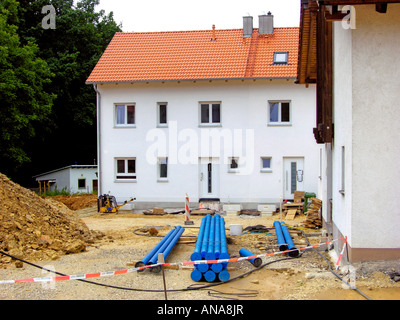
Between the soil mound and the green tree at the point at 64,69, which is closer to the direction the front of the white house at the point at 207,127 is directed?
the soil mound

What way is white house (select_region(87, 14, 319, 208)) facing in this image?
toward the camera

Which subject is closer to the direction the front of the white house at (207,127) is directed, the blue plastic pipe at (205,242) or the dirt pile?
the blue plastic pipe

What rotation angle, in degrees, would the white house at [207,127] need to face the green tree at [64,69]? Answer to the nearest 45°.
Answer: approximately 135° to its right

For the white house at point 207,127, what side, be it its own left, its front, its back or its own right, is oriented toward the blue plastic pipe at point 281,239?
front

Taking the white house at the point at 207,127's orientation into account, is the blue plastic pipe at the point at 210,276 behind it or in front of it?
in front

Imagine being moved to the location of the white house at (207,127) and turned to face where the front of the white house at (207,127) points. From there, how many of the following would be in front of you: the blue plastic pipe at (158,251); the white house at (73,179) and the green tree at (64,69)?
1

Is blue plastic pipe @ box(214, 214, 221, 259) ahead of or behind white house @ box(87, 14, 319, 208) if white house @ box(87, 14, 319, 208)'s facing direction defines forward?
ahead

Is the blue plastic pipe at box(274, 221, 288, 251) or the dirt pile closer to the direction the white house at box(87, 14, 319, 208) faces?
the blue plastic pipe

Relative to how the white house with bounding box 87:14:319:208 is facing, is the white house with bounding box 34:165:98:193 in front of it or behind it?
behind

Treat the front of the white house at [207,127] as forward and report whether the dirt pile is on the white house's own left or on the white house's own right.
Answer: on the white house's own right

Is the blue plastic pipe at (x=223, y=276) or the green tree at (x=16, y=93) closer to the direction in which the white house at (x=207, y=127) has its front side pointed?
the blue plastic pipe

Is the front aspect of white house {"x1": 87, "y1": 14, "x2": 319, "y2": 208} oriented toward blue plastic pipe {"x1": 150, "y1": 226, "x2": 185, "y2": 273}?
yes

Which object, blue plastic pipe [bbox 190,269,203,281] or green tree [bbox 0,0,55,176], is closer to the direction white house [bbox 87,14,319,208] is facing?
the blue plastic pipe

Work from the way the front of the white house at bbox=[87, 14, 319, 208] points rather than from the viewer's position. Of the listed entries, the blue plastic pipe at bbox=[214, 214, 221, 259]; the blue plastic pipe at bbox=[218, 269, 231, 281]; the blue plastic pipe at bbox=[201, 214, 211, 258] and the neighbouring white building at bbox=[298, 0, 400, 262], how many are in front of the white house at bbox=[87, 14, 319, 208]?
4

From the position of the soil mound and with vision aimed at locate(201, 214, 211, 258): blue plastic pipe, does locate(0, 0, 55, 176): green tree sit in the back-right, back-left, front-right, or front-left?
back-left

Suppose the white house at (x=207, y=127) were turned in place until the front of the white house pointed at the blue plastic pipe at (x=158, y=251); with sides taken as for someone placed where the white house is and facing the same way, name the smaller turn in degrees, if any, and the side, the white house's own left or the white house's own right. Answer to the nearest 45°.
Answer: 0° — it already faces it

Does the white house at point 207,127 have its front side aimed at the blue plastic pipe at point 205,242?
yes
